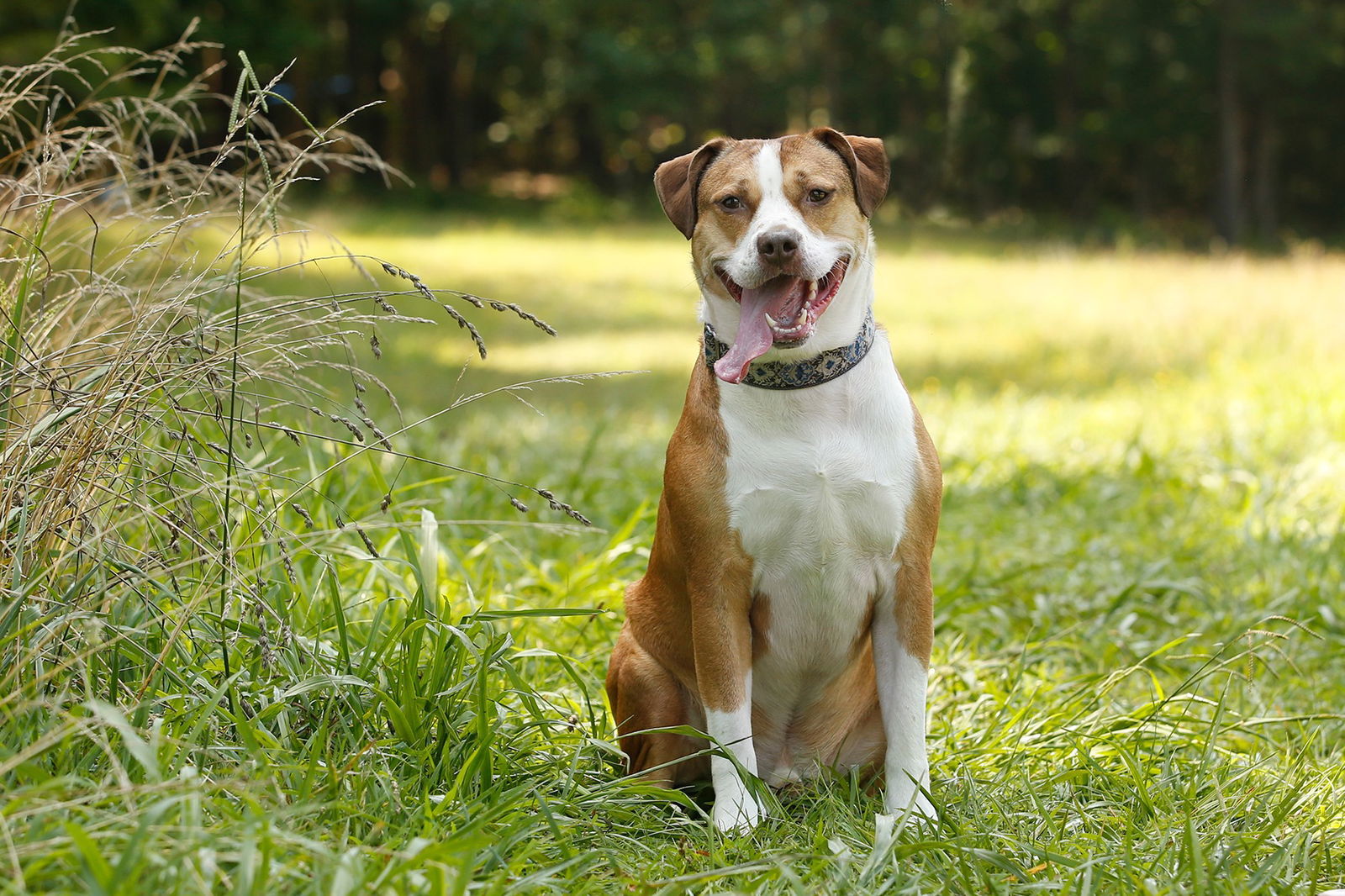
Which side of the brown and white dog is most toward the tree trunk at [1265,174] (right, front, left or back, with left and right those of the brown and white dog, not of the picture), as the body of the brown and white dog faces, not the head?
back

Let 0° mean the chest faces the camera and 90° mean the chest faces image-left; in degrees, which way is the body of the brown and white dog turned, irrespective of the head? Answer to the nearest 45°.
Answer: approximately 0°

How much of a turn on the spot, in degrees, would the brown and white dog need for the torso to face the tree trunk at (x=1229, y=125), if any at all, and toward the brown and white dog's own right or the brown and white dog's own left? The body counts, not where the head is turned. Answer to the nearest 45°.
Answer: approximately 180°
